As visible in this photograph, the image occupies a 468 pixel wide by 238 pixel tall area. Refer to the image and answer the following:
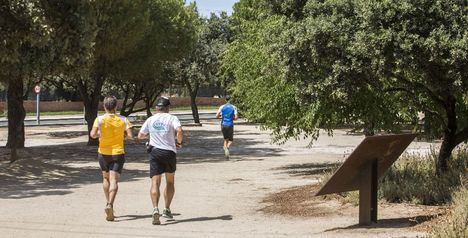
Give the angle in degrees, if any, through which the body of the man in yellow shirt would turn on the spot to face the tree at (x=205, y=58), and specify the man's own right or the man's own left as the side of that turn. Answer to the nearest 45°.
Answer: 0° — they already face it

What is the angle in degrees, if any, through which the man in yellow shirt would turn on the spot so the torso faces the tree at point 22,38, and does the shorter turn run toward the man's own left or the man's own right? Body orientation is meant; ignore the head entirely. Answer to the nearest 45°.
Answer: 0° — they already face it

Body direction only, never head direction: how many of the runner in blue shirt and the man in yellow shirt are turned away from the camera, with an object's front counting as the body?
2

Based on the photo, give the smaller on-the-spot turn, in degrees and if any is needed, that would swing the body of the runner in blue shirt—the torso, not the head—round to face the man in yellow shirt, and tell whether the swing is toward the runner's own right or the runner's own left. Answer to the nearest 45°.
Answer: approximately 180°

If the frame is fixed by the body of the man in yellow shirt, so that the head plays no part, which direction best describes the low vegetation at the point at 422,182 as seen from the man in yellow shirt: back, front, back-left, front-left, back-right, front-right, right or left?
right

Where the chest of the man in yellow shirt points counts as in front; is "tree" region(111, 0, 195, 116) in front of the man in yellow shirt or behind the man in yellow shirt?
in front

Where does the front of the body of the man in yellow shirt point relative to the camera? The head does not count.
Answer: away from the camera

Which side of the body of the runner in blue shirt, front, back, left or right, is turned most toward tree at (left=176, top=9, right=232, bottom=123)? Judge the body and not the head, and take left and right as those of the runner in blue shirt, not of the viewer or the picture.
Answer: front

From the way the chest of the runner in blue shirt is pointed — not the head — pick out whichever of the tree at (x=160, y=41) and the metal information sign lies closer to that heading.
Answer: the tree

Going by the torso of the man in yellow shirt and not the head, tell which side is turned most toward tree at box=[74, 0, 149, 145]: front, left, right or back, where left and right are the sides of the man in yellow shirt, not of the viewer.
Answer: front

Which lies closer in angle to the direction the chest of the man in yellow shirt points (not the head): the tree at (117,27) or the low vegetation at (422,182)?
the tree

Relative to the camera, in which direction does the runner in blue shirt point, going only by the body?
away from the camera
